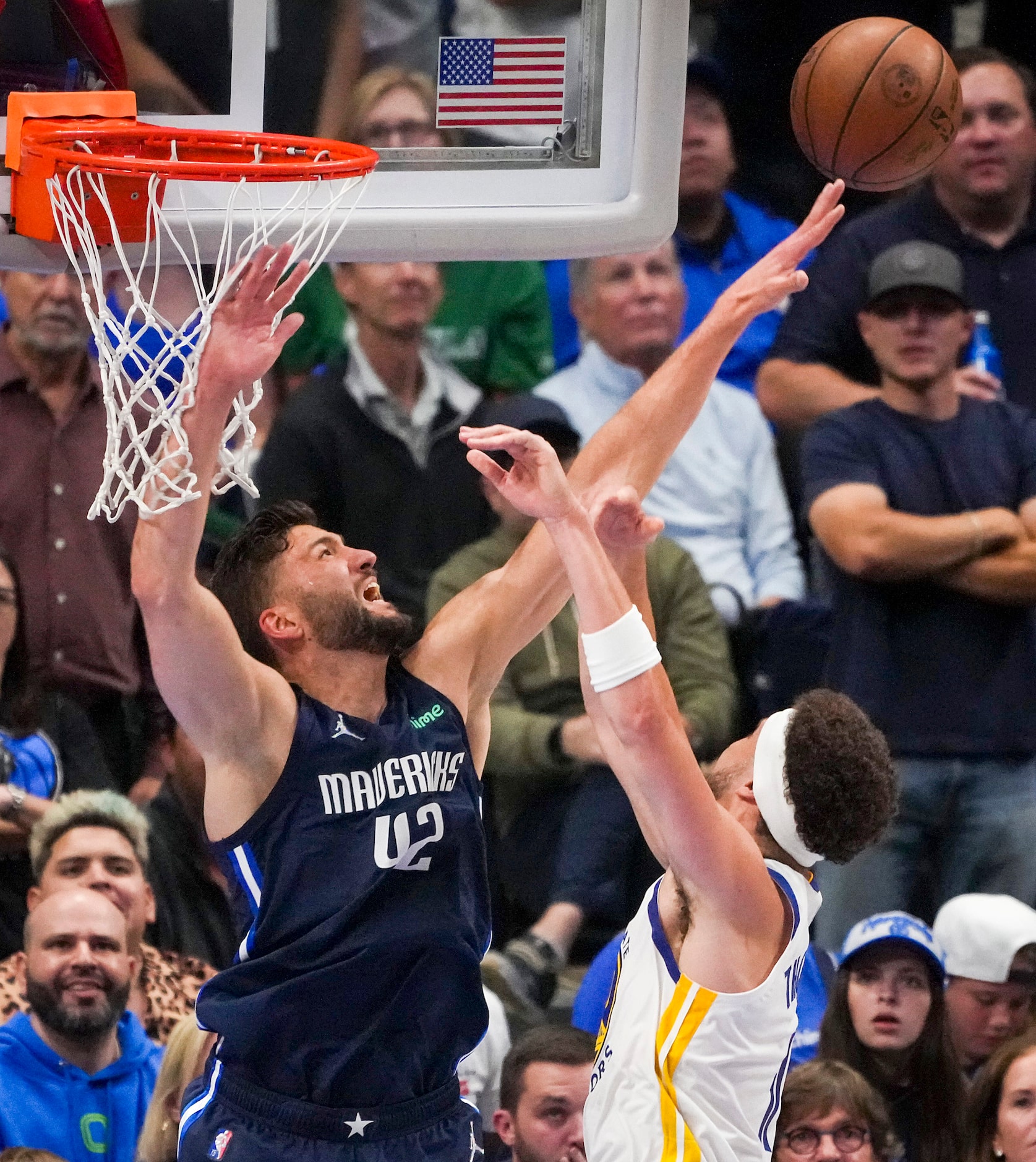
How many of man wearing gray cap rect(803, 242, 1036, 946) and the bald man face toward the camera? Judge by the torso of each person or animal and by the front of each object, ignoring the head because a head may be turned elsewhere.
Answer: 2

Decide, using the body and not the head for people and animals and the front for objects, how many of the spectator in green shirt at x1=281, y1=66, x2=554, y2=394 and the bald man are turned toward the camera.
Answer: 2

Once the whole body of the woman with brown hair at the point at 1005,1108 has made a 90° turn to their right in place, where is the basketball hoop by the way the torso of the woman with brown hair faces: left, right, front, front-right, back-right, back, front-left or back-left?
front

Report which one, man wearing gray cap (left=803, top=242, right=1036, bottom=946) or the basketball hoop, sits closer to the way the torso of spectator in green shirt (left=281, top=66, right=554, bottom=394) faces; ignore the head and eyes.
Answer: the basketball hoop

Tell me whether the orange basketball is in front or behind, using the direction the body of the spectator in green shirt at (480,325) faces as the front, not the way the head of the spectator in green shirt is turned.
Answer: in front

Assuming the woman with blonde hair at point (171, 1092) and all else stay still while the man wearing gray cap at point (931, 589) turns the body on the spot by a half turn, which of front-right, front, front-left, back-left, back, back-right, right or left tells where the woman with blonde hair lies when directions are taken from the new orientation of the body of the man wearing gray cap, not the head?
back-left

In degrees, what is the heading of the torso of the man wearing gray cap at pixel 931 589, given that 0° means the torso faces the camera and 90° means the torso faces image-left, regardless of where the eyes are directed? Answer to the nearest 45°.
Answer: approximately 0°
